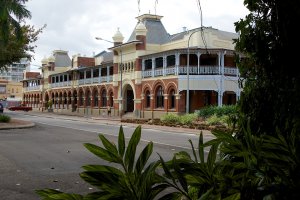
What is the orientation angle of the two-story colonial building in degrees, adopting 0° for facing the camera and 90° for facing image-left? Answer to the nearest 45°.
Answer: approximately 45°

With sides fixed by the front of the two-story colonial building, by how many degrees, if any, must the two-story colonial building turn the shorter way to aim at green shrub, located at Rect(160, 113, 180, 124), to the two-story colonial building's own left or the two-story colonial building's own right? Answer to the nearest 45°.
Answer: approximately 45° to the two-story colonial building's own left

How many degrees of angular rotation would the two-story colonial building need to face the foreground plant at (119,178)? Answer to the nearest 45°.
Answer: approximately 45° to its left

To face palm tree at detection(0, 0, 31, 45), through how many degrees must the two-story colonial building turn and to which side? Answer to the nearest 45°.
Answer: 0° — it already faces it

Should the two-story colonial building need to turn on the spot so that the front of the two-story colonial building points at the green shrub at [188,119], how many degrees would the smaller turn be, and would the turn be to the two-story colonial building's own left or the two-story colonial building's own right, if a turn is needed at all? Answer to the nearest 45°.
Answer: approximately 45° to the two-story colonial building's own left
